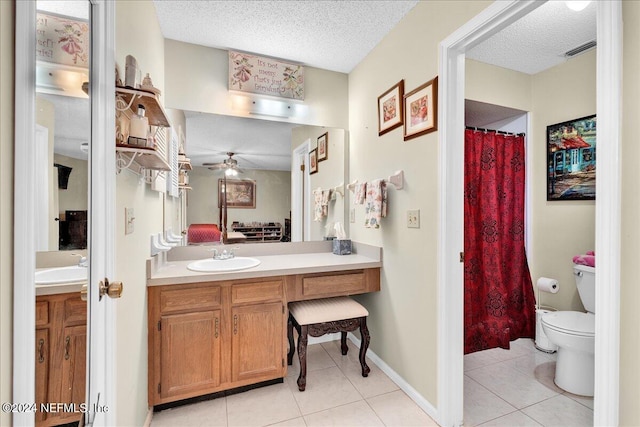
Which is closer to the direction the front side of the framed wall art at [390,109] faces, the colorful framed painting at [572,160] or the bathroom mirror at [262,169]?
the bathroom mirror

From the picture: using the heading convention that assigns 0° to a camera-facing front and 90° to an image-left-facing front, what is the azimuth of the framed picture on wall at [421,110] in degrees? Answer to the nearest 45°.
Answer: approximately 45°

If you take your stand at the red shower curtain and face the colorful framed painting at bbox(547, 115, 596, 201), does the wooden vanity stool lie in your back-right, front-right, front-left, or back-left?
back-right

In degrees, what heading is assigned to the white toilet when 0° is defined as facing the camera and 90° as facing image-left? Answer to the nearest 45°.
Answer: approximately 45°

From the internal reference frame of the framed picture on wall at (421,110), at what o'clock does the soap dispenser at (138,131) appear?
The soap dispenser is roughly at 12 o'clock from the framed picture on wall.

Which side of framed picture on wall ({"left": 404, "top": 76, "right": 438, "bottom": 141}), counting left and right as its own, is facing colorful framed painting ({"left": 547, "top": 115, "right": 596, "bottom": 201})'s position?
back

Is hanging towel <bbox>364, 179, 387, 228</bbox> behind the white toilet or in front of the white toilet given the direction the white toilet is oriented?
in front
